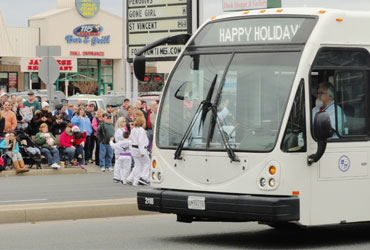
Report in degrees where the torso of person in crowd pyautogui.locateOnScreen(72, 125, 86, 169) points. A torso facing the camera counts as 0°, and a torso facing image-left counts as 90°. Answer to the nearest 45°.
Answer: approximately 0°

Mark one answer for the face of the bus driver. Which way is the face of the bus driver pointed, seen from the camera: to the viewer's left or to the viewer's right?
to the viewer's left

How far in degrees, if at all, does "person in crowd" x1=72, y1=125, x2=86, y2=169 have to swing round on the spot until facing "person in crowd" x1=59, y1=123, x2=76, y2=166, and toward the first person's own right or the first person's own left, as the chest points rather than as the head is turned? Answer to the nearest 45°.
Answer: approximately 45° to the first person's own right

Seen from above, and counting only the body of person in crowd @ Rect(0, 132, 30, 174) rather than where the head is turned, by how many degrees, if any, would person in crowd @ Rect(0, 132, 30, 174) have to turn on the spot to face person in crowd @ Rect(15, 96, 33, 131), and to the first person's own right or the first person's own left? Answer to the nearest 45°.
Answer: approximately 135° to the first person's own left

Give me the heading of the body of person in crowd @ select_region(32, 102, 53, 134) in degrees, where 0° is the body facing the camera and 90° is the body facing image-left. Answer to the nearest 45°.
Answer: approximately 0°

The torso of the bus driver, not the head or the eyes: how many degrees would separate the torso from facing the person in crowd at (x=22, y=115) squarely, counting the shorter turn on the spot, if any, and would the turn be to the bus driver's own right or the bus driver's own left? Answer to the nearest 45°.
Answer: approximately 90° to the bus driver's own right

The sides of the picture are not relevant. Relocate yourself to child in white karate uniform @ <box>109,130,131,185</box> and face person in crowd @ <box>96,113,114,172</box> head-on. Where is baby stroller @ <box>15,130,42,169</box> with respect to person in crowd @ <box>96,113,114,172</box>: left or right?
left

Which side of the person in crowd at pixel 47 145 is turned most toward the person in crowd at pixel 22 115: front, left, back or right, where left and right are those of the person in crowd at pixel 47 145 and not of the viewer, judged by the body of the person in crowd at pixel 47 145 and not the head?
back

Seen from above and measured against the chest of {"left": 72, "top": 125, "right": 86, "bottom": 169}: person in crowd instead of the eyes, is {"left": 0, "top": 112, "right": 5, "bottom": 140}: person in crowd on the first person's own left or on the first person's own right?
on the first person's own right

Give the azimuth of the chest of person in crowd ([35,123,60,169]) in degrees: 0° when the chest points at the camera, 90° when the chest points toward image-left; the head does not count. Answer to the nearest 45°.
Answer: approximately 315°
